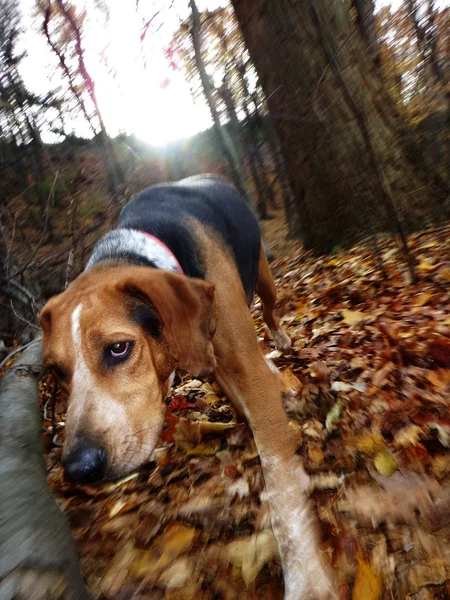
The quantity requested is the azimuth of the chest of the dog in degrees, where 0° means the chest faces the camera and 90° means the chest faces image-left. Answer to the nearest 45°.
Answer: approximately 45°

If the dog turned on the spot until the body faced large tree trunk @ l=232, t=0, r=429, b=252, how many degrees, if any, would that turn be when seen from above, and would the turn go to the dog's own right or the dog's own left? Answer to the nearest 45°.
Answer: approximately 180°

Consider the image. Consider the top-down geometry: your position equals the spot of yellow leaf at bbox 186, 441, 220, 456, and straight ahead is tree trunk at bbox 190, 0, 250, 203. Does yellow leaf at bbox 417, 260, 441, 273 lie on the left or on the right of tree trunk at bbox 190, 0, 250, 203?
right

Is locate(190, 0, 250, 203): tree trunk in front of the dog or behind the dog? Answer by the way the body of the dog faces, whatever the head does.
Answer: behind

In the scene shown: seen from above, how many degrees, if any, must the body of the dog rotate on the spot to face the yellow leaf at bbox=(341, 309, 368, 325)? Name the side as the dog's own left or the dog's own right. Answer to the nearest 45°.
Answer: approximately 180°

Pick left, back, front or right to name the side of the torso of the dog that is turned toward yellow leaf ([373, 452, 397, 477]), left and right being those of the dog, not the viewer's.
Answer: left

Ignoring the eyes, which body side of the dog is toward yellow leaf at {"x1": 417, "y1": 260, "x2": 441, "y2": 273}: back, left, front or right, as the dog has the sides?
back

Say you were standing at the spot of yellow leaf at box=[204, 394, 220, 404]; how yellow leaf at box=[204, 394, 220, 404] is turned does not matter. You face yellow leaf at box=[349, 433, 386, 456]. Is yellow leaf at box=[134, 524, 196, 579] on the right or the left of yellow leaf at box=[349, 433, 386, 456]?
right
